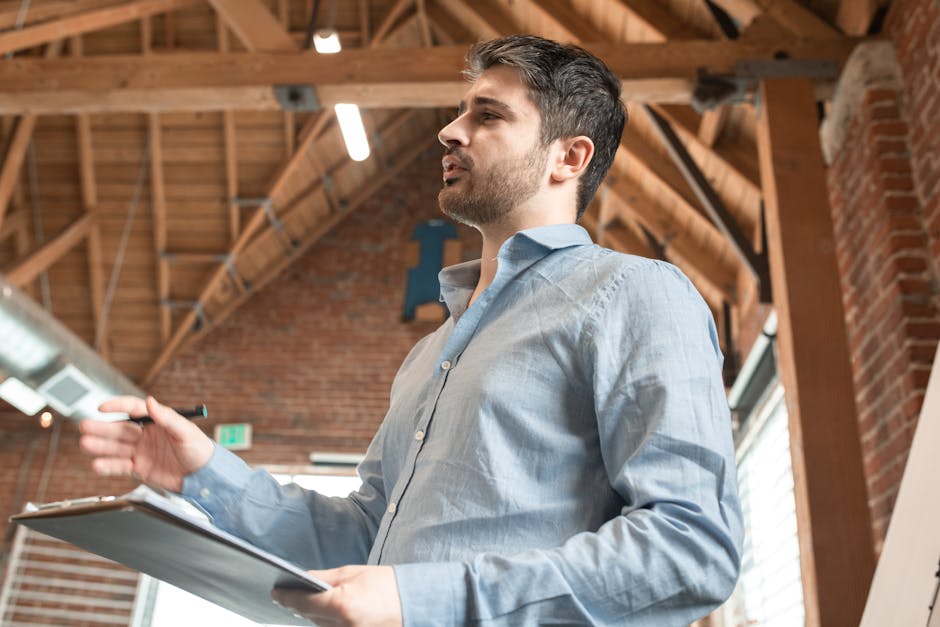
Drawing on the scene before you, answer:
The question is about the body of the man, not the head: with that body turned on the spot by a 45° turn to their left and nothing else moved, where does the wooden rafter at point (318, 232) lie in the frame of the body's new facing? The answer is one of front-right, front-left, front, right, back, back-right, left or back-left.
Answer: back

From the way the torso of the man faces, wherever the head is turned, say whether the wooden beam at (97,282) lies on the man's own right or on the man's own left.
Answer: on the man's own right

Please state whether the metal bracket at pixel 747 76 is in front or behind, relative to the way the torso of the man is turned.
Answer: behind

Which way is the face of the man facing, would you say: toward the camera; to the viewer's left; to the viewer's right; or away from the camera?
to the viewer's left

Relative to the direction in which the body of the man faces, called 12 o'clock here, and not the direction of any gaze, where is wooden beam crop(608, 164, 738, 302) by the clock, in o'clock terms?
The wooden beam is roughly at 5 o'clock from the man.

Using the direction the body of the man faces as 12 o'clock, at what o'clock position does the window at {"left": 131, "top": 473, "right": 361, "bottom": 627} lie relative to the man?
The window is roughly at 4 o'clock from the man.

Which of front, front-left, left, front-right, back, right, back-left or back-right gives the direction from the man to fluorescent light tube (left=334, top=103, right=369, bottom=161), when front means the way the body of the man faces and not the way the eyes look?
back-right

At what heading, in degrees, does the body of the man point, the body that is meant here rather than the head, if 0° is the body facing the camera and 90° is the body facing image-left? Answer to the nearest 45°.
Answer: approximately 45°

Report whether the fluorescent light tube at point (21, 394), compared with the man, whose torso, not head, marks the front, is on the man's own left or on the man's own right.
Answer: on the man's own right

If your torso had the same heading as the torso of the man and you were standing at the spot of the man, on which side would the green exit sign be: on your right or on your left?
on your right

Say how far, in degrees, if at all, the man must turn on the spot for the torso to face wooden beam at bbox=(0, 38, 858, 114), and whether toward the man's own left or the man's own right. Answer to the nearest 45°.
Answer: approximately 135° to the man's own right
